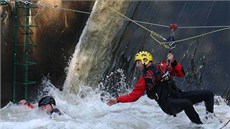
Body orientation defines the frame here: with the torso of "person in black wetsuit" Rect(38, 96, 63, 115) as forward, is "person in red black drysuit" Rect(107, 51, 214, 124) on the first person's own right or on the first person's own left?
on the first person's own left
